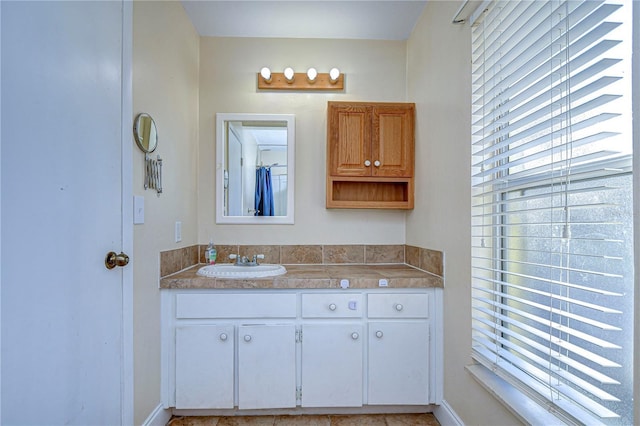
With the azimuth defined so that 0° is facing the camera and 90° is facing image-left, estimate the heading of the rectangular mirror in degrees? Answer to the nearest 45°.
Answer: approximately 0°

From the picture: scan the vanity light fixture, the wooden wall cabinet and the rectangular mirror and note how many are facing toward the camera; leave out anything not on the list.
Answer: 3

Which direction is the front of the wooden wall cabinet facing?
toward the camera

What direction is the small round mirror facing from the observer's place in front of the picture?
facing the viewer and to the right of the viewer

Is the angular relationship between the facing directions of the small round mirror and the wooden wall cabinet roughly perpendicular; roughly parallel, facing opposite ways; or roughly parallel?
roughly perpendicular

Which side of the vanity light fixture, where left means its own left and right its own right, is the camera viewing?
front

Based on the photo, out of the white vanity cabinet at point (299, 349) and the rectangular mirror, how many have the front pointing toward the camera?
2

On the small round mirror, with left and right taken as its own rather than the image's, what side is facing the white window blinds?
front

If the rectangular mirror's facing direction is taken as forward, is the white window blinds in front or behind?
in front

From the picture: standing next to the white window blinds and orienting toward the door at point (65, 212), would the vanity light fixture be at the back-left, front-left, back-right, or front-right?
front-right
